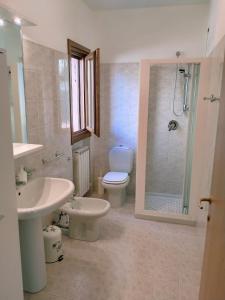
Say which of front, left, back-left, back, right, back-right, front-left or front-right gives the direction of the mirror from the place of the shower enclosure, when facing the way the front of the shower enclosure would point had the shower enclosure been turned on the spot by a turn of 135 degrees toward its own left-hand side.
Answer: back

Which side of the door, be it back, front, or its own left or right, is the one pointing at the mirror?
front

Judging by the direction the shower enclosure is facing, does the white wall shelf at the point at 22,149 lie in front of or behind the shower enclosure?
in front

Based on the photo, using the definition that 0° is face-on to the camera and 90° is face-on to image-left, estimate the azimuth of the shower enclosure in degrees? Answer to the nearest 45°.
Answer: approximately 0°

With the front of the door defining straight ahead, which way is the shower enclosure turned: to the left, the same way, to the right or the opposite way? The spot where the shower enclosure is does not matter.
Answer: to the left

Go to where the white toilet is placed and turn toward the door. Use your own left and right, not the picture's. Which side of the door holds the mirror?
right

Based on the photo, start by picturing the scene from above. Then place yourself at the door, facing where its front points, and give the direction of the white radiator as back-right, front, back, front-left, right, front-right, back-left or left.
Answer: front-right

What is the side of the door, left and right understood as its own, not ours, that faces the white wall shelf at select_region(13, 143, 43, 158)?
front

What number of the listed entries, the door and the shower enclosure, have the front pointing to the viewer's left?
1

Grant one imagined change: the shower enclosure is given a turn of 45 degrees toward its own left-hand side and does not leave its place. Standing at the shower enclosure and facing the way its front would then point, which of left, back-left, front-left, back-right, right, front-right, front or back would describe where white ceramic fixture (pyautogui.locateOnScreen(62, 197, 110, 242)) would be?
right

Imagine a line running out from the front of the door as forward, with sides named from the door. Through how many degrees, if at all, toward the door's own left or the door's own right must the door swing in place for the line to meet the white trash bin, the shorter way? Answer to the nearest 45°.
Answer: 0° — it already faces it

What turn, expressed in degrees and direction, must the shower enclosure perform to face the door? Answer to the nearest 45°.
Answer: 0° — it already faces it

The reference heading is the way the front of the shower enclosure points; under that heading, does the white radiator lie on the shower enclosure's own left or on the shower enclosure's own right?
on the shower enclosure's own right
